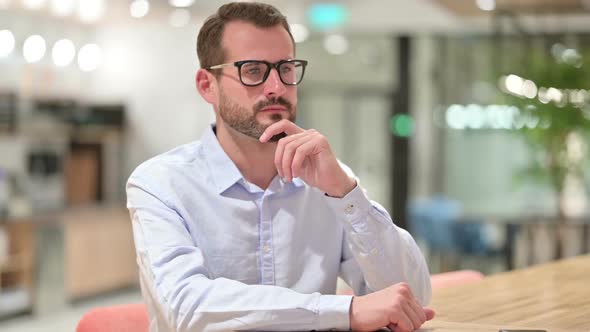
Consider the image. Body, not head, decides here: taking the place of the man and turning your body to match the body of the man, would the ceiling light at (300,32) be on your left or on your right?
on your left

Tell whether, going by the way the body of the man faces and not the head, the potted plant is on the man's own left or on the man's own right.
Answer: on the man's own left

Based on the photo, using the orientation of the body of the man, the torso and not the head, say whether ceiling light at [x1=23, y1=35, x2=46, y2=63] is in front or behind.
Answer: behind

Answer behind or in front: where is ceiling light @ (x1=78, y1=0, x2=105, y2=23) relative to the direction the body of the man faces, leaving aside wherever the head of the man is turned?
behind

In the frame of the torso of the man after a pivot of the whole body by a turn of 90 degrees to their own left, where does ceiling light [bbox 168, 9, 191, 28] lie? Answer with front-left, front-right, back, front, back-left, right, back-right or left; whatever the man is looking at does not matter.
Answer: front-left

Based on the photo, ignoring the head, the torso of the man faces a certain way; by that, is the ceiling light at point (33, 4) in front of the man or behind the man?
behind

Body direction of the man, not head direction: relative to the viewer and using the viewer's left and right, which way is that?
facing the viewer and to the right of the viewer

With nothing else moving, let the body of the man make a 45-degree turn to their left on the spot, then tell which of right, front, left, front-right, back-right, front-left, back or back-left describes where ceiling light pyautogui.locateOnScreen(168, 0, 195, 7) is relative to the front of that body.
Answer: left

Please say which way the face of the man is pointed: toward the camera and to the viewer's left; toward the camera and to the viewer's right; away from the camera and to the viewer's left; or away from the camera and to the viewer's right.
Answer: toward the camera and to the viewer's right

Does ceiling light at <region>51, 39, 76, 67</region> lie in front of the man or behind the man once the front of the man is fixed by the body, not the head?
behind
